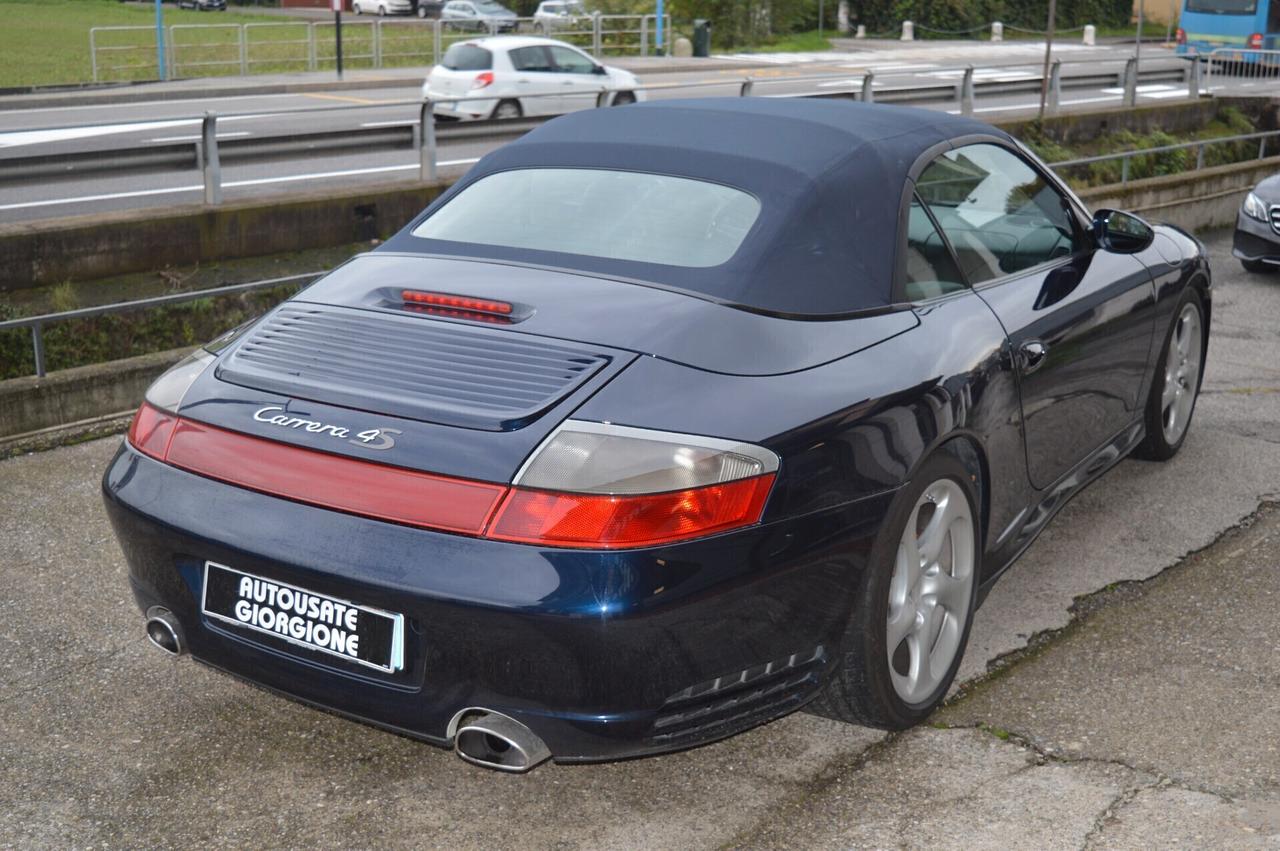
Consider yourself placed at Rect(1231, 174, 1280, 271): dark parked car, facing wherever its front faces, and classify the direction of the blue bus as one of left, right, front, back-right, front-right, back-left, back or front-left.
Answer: back-right

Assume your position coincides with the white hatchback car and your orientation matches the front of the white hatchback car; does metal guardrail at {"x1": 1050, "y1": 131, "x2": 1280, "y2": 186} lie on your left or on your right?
on your right

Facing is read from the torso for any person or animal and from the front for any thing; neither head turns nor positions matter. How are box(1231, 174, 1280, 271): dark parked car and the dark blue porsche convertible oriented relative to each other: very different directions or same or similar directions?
very different directions

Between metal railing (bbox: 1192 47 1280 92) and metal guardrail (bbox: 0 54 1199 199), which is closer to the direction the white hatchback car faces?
the metal railing

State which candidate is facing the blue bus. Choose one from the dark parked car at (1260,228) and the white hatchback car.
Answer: the white hatchback car

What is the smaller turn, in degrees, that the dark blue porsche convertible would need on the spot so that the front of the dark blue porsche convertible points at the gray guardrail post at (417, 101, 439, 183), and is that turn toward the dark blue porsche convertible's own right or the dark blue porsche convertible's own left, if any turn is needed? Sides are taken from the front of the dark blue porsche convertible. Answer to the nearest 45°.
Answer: approximately 45° to the dark blue porsche convertible's own left

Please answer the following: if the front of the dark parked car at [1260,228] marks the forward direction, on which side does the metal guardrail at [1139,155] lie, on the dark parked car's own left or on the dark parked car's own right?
on the dark parked car's own right

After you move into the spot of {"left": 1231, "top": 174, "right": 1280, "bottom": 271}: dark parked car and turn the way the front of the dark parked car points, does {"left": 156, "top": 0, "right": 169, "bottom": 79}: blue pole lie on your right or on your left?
on your right

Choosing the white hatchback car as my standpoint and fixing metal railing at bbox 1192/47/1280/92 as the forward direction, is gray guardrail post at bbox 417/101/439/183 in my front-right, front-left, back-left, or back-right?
back-right

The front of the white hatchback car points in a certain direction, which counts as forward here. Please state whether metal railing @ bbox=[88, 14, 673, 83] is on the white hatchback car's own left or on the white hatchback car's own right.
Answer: on the white hatchback car's own left

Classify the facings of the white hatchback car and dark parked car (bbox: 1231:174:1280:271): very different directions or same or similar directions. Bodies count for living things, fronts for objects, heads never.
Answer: very different directions

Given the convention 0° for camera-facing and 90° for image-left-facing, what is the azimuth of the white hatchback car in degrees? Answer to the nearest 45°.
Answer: approximately 225°

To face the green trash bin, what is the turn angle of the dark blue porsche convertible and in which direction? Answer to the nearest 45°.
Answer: approximately 45° to its left
